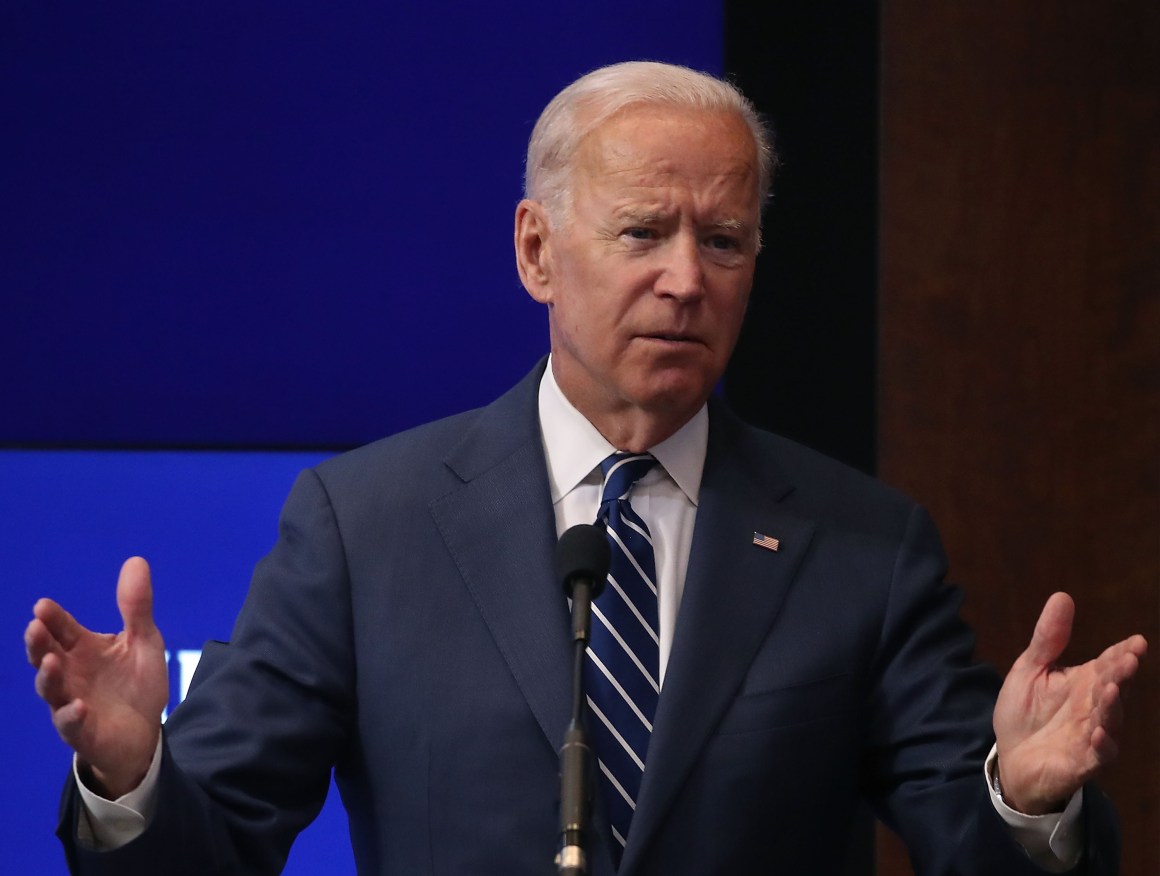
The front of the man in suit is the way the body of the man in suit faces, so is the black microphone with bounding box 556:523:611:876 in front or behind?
in front

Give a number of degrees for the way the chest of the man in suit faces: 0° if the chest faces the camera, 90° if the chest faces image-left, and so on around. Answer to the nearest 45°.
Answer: approximately 0°
